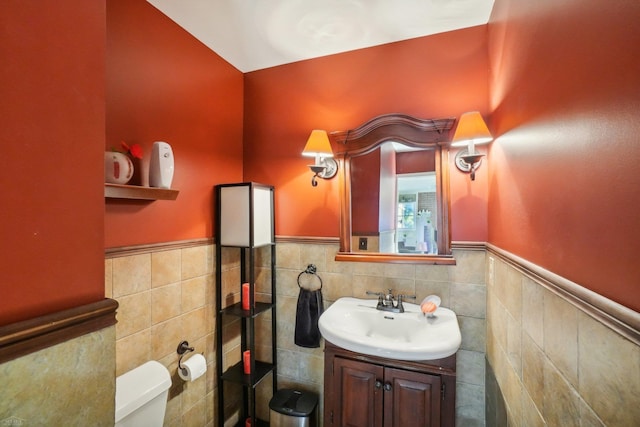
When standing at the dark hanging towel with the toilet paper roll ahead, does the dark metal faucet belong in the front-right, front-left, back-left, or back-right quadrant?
back-left

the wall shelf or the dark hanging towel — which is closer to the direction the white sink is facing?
the wall shelf

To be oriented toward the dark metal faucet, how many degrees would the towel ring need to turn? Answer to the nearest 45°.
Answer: approximately 45° to its left

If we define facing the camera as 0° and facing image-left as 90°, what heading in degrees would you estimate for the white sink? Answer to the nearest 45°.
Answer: approximately 0°

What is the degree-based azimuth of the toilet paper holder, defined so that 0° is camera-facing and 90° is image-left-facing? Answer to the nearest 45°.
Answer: approximately 315°

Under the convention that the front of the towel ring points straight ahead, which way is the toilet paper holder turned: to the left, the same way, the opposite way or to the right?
to the left

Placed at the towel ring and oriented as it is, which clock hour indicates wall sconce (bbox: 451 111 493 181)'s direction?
The wall sconce is roughly at 10 o'clock from the towel ring.

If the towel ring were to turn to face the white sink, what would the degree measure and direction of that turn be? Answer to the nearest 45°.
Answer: approximately 45° to its left

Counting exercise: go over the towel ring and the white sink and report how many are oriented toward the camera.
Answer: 2

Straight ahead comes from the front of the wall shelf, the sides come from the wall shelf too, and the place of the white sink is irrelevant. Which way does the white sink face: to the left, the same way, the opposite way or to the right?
to the right
